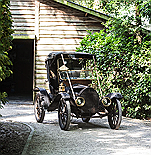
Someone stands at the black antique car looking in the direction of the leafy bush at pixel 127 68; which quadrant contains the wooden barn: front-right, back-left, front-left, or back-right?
front-left

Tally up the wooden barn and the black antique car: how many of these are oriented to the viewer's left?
0

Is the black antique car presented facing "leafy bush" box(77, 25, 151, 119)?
no

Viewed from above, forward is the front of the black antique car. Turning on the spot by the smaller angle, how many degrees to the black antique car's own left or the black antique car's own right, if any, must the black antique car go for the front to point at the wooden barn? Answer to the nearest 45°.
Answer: approximately 135° to the black antique car's own left

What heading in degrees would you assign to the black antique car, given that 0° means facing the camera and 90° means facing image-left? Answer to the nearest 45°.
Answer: approximately 315°

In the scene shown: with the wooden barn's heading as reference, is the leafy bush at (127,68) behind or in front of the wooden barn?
in front

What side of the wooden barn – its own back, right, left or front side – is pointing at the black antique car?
front

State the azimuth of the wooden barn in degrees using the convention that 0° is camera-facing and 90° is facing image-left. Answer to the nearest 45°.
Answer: approximately 0°
